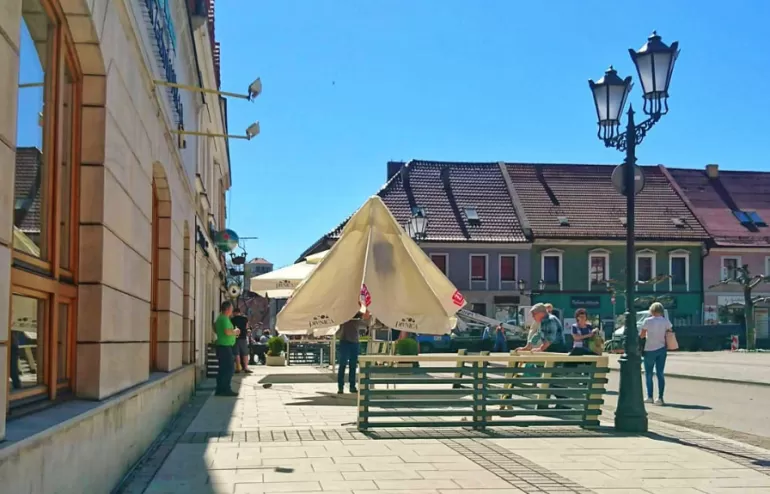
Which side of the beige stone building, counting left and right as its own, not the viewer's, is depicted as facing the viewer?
right

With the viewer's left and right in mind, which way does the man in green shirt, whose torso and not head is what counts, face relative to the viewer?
facing to the right of the viewer

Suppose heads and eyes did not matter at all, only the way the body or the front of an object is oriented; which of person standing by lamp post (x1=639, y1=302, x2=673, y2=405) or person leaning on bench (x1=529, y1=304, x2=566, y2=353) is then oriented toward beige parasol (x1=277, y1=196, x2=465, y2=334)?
person leaning on bench (x1=529, y1=304, x2=566, y2=353)

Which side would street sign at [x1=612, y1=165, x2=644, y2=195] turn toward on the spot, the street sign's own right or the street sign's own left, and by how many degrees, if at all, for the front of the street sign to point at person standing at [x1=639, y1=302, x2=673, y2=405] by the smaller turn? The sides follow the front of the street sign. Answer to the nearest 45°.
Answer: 0° — it already faces them

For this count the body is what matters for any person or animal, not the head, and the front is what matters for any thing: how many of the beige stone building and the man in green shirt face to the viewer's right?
2

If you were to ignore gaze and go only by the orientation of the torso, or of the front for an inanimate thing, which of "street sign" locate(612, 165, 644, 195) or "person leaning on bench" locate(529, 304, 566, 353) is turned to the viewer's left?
the person leaning on bench

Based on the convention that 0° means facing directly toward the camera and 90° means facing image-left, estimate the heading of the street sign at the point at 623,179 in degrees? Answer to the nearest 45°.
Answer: approximately 180°

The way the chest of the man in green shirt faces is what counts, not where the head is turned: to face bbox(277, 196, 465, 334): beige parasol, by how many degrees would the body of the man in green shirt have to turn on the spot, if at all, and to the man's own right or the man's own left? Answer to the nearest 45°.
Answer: approximately 45° to the man's own right
